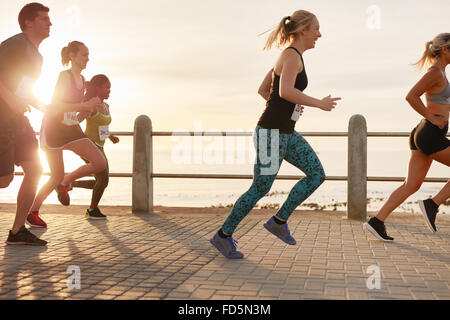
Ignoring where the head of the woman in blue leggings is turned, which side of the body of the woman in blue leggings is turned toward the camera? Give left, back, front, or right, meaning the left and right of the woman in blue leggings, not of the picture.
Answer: right

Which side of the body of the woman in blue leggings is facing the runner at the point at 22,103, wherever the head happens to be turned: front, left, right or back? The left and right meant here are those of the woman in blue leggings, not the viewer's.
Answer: back

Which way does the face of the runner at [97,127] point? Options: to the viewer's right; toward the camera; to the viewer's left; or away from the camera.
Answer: to the viewer's right

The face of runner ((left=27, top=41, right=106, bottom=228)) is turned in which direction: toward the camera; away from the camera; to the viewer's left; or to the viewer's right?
to the viewer's right

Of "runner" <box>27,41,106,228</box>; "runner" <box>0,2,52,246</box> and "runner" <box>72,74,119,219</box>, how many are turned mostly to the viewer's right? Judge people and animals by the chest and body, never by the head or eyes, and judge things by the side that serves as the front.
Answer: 3

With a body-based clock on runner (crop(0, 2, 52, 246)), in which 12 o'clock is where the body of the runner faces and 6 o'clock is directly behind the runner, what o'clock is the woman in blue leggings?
The woman in blue leggings is roughly at 1 o'clock from the runner.

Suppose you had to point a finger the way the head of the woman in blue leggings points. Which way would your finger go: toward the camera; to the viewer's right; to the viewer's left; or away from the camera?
to the viewer's right

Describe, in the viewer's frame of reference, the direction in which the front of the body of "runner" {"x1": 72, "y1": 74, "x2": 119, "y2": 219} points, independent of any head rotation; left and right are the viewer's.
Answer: facing to the right of the viewer

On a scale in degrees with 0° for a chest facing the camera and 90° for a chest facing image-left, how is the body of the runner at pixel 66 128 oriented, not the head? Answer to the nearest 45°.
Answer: approximately 270°

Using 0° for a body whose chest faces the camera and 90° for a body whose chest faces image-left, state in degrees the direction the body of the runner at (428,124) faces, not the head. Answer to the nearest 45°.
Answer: approximately 270°

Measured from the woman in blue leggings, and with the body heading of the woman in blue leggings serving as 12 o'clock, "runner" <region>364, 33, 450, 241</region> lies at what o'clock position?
The runner is roughly at 11 o'clock from the woman in blue leggings.

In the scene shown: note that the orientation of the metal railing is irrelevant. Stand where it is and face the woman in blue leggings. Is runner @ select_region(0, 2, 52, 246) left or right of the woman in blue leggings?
right

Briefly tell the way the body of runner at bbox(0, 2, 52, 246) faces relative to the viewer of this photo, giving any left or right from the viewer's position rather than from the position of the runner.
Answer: facing to the right of the viewer
